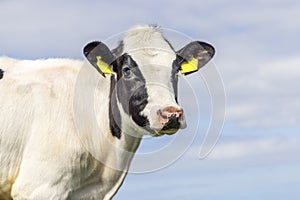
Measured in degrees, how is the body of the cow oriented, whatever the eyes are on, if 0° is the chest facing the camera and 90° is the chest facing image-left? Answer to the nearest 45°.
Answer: approximately 270°
